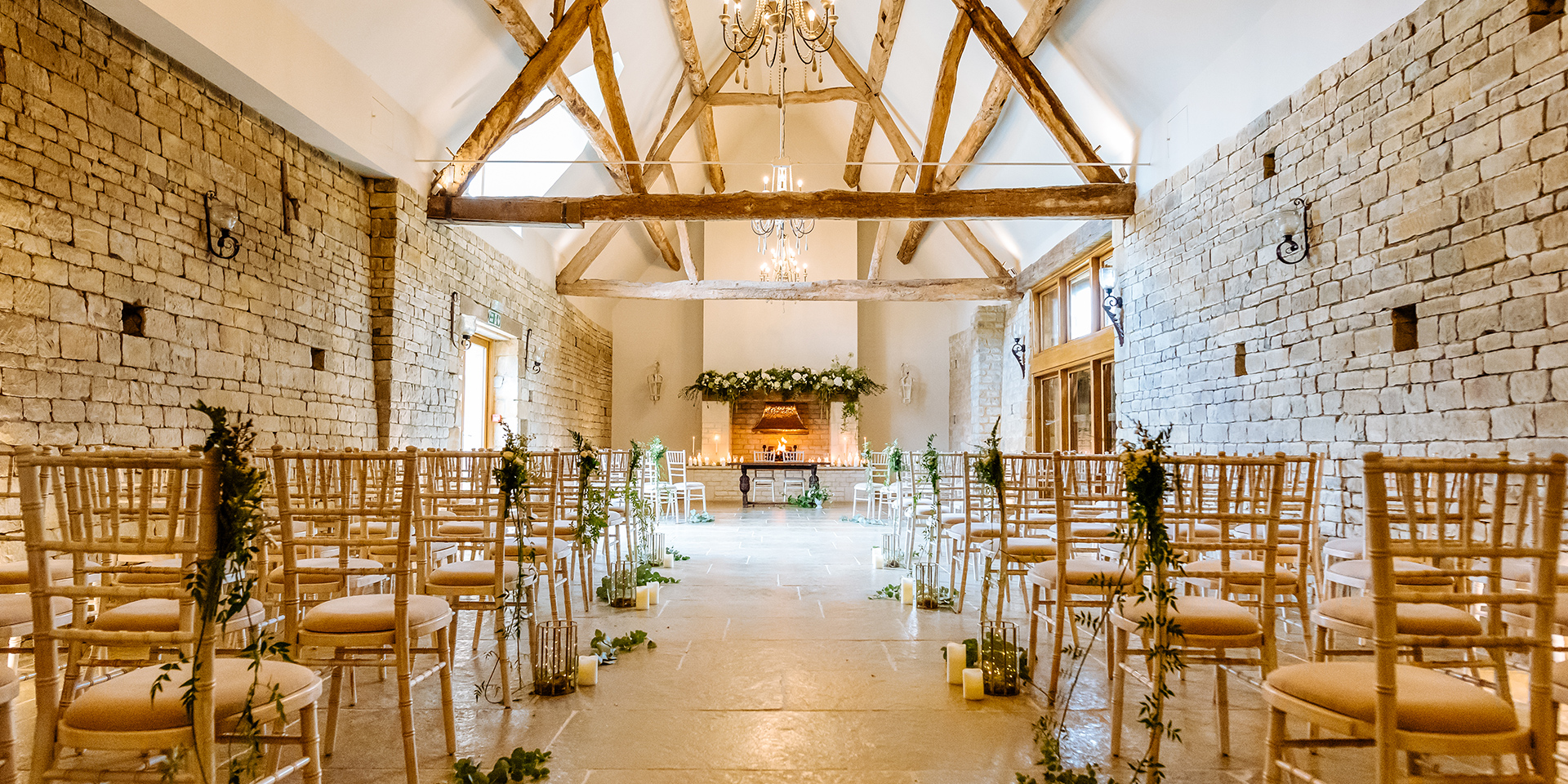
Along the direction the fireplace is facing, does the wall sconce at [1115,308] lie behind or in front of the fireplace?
in front

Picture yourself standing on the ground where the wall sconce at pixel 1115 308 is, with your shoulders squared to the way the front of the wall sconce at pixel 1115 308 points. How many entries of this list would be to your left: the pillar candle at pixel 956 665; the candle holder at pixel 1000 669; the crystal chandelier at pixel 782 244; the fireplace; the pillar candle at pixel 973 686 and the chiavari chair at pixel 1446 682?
4

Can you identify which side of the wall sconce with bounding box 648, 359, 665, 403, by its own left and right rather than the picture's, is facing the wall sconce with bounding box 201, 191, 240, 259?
front

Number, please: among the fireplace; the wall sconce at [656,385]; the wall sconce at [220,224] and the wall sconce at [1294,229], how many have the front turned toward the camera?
2

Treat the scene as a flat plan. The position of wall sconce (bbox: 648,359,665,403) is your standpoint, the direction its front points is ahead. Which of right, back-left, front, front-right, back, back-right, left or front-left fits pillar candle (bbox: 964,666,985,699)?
front

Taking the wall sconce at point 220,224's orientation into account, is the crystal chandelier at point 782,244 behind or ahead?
ahead

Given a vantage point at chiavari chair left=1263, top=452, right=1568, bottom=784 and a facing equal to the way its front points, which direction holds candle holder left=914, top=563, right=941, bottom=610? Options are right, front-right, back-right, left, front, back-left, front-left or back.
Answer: front

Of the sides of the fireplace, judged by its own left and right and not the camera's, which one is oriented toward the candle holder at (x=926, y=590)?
front

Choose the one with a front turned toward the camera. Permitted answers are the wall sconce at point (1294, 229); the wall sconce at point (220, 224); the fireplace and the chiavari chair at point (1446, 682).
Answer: the fireplace

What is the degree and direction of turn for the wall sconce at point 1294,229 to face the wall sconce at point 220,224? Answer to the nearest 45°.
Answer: approximately 45° to its left

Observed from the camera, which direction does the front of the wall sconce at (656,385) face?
facing the viewer

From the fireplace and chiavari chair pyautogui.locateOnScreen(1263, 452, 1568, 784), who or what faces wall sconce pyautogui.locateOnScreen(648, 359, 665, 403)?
the chiavari chair

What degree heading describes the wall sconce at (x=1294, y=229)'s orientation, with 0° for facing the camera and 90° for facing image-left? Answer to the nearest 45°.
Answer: approximately 90°

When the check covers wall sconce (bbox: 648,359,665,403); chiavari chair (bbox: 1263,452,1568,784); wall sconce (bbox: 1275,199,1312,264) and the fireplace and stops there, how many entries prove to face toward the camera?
2

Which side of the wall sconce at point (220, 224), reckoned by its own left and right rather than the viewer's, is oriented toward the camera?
right

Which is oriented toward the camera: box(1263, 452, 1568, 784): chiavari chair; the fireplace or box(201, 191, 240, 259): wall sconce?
the fireplace

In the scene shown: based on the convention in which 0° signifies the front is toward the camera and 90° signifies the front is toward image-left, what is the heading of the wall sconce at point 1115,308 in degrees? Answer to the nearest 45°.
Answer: approximately 90°

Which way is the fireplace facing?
toward the camera
